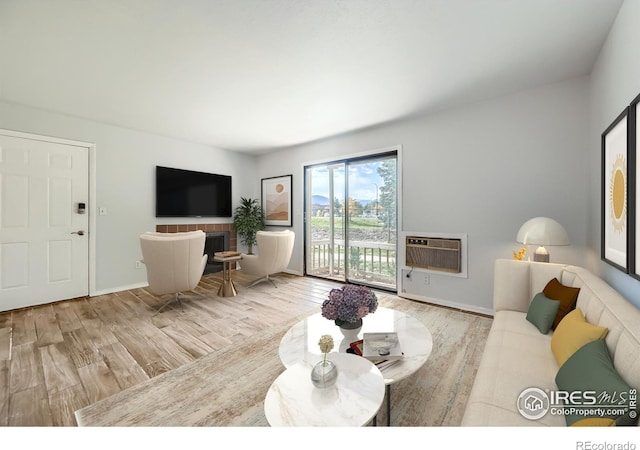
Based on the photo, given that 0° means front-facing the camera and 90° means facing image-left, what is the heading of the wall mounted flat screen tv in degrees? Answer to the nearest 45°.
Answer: approximately 315°

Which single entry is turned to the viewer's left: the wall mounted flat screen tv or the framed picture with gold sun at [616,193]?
the framed picture with gold sun

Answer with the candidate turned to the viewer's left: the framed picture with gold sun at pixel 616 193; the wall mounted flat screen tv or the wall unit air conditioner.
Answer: the framed picture with gold sun

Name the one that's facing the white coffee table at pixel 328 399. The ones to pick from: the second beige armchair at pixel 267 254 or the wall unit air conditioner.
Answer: the wall unit air conditioner

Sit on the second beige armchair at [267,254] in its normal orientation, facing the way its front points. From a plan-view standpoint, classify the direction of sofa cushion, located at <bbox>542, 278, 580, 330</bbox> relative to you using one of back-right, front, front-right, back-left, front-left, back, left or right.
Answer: back

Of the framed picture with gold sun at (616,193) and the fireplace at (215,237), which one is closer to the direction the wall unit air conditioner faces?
the framed picture with gold sun

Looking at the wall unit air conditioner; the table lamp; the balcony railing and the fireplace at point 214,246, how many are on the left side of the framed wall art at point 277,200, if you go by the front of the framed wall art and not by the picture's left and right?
3

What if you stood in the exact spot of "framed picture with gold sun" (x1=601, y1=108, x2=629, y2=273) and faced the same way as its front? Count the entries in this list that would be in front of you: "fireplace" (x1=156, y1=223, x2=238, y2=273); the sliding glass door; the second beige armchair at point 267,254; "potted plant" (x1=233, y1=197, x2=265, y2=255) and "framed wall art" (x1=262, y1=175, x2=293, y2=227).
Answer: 5

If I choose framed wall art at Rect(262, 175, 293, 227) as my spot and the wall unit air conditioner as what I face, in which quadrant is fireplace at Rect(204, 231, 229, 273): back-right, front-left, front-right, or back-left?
back-right

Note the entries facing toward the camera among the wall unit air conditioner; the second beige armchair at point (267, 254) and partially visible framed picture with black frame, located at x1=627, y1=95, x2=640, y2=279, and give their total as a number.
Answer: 1

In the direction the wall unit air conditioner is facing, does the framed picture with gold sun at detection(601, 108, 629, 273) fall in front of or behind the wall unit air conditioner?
in front

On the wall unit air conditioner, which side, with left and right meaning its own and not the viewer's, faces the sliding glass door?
right
